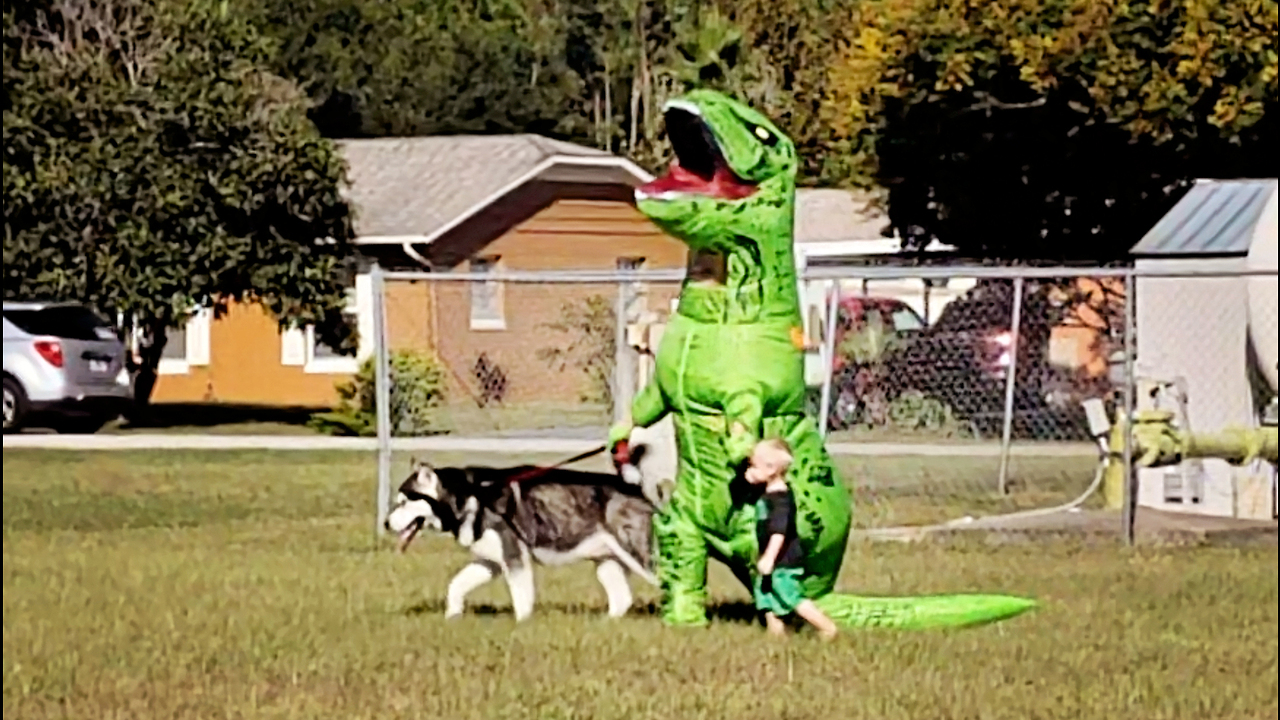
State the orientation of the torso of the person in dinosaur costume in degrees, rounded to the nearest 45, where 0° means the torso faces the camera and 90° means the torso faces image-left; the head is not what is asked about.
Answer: approximately 45°

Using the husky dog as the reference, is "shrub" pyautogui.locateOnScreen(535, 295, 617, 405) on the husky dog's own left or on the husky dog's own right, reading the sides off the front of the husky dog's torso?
on the husky dog's own right

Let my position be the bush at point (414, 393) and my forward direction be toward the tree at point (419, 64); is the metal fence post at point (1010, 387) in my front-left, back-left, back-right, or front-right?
back-right

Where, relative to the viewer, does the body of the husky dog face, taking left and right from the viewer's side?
facing to the left of the viewer

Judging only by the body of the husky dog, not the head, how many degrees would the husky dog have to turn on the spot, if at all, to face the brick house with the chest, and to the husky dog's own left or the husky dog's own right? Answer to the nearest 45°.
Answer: approximately 90° to the husky dog's own right

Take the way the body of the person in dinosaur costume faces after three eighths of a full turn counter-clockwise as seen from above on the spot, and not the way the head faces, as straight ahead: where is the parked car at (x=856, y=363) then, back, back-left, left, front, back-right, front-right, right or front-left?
left

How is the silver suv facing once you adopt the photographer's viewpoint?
facing away from the viewer and to the left of the viewer
